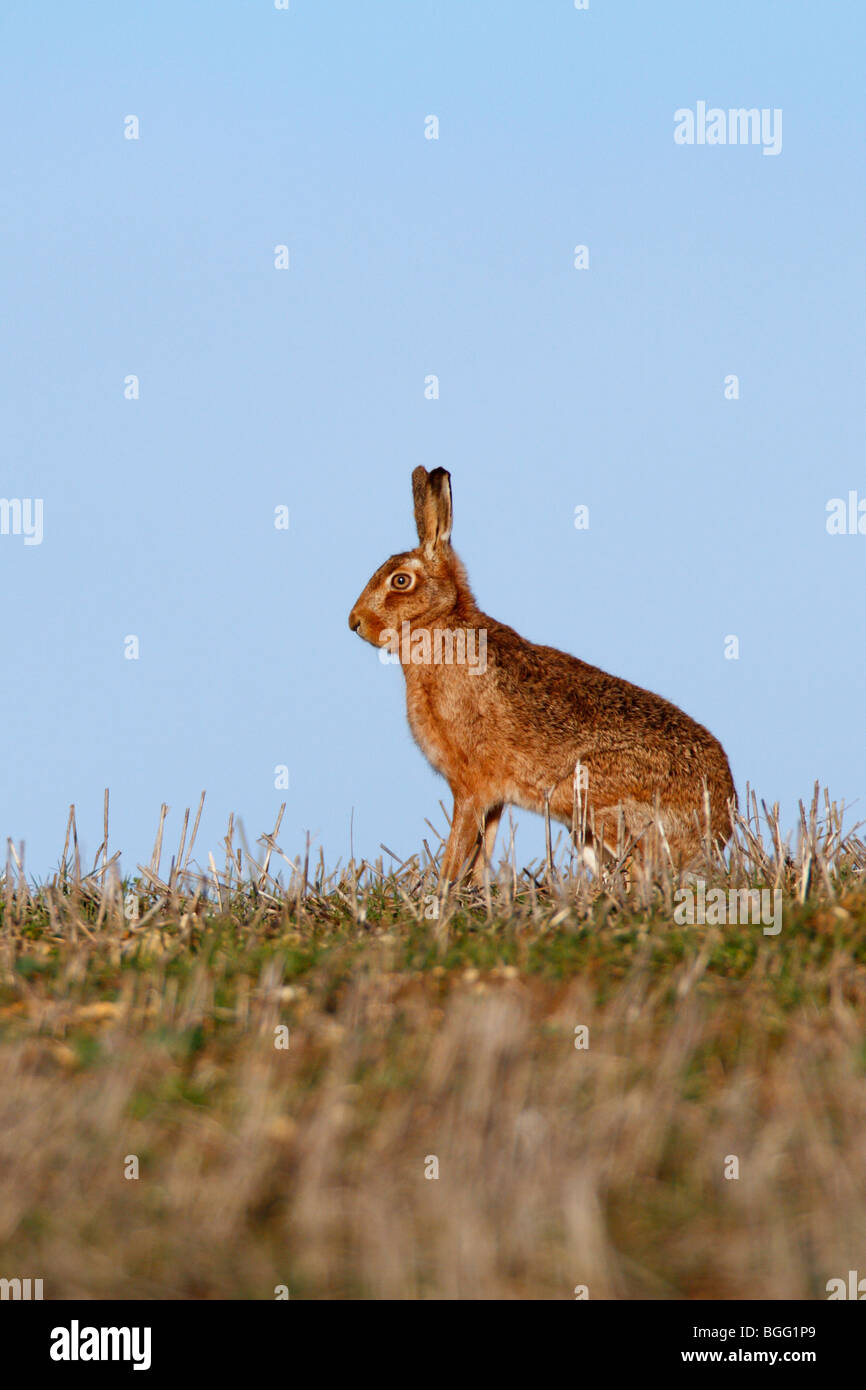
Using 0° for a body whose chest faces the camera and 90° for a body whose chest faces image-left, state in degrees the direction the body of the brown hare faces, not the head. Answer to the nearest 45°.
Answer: approximately 90°
